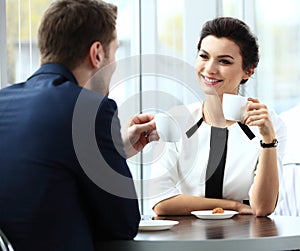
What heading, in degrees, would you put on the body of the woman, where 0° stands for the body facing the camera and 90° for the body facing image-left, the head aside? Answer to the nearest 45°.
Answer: approximately 0°

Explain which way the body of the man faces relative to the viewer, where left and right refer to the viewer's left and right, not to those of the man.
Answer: facing away from the viewer and to the right of the viewer

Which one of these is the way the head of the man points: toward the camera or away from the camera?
away from the camera

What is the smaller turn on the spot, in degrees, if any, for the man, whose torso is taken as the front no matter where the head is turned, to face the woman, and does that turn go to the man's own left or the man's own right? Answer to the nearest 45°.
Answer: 0° — they already face them

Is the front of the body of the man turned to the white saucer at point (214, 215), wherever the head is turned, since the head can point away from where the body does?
yes

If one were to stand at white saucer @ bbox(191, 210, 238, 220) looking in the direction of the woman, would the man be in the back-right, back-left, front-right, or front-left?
back-left
